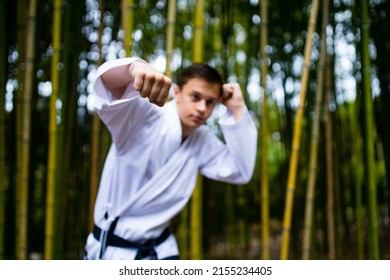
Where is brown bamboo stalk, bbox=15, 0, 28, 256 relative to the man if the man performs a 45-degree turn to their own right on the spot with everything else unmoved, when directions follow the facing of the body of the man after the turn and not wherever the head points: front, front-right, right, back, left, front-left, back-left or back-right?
back-right

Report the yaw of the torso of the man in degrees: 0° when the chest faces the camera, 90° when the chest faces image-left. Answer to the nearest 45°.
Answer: approximately 315°

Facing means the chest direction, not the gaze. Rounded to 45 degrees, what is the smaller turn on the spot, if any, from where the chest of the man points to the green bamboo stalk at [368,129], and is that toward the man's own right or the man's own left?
approximately 90° to the man's own left
